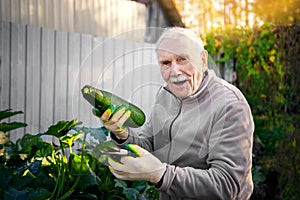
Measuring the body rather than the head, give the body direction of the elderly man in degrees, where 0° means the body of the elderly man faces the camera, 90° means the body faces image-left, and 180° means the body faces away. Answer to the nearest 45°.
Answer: approximately 45°

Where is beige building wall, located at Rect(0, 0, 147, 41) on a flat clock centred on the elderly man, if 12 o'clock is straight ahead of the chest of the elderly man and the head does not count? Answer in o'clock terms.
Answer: The beige building wall is roughly at 4 o'clock from the elderly man.

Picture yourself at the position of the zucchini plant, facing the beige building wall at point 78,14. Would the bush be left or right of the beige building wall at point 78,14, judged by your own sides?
right

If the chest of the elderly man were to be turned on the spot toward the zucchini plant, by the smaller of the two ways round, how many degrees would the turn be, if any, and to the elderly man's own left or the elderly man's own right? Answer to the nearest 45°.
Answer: approximately 90° to the elderly man's own right

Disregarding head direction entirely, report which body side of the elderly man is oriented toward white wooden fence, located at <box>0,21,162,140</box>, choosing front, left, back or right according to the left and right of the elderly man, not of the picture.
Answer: right

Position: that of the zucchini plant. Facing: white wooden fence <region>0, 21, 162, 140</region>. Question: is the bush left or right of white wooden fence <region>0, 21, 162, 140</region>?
right
